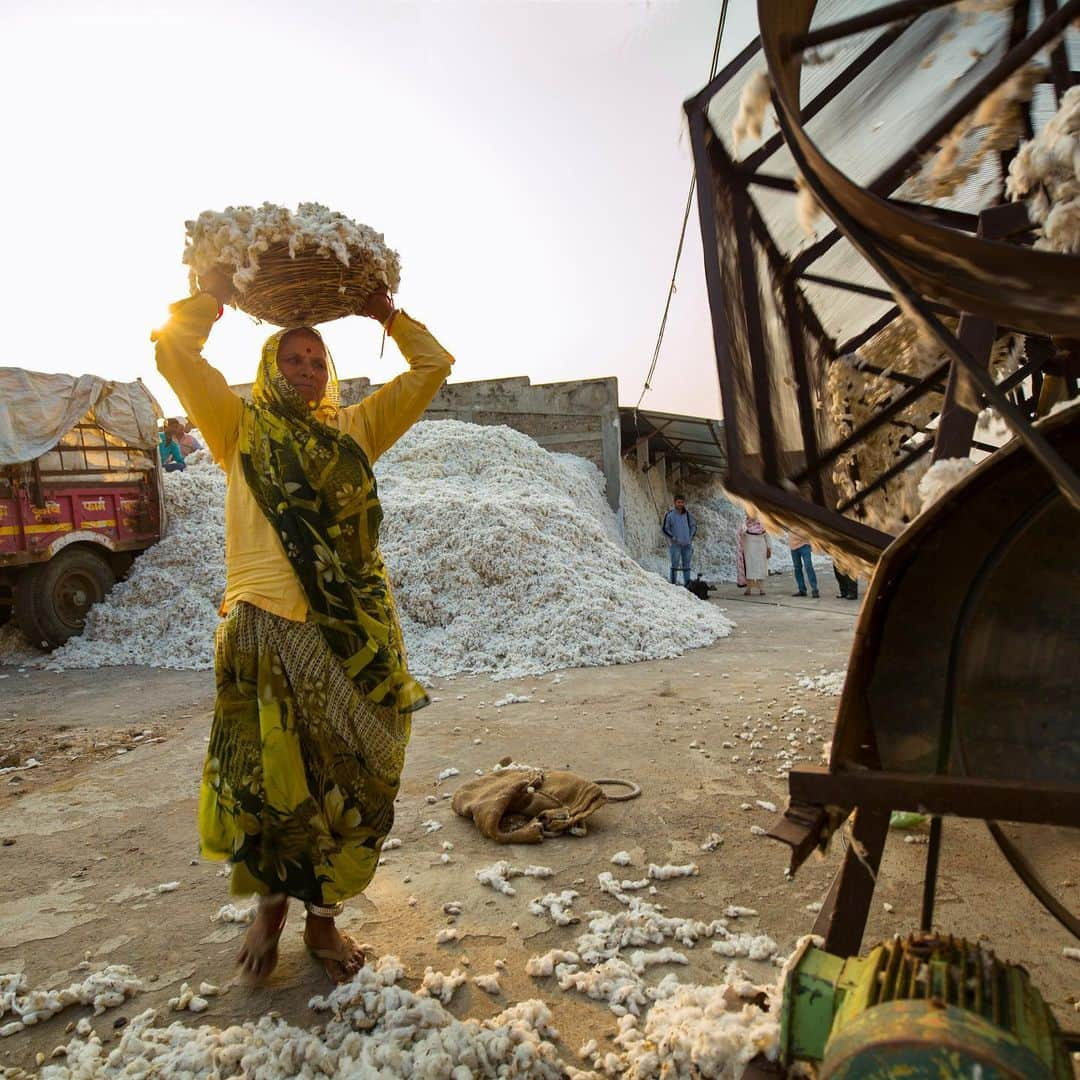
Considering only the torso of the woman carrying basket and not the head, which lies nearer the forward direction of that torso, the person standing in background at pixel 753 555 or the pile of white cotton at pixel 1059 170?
the pile of white cotton

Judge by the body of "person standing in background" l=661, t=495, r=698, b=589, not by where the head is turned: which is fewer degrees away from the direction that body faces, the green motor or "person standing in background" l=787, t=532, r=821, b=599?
the green motor

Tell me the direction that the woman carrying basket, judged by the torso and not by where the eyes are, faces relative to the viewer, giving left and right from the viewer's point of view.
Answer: facing the viewer

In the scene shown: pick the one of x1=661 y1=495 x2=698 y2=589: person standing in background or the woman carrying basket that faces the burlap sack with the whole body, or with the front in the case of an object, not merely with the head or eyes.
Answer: the person standing in background

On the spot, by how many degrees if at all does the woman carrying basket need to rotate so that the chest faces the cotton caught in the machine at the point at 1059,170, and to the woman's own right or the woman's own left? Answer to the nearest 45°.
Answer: approximately 45° to the woman's own left

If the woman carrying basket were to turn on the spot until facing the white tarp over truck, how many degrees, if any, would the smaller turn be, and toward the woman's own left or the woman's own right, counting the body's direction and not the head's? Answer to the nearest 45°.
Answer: approximately 180°

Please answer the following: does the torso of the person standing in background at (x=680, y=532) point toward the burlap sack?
yes

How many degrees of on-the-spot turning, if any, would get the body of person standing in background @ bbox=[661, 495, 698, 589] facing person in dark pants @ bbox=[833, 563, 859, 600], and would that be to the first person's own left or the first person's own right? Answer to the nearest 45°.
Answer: approximately 90° to the first person's own left

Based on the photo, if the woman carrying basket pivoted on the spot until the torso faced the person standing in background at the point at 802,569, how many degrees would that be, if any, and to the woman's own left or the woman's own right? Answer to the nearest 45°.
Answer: approximately 135° to the woman's own left

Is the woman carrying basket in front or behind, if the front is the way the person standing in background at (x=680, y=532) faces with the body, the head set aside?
in front

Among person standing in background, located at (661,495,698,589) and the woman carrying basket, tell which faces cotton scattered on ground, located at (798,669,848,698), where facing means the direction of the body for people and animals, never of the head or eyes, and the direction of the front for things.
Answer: the person standing in background

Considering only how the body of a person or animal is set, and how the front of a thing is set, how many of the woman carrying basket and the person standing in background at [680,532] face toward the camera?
2

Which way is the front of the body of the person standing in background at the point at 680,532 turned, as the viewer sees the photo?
toward the camera

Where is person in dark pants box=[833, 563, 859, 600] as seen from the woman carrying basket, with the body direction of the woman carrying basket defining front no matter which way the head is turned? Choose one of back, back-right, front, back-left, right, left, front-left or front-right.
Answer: back-left

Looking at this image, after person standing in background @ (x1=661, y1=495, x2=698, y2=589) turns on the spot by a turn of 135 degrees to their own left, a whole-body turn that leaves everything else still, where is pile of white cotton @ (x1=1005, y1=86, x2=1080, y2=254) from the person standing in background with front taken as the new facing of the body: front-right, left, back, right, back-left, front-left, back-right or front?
back-right

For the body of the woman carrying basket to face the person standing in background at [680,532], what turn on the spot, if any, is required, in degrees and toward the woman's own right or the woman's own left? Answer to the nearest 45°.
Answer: approximately 135° to the woman's own left
